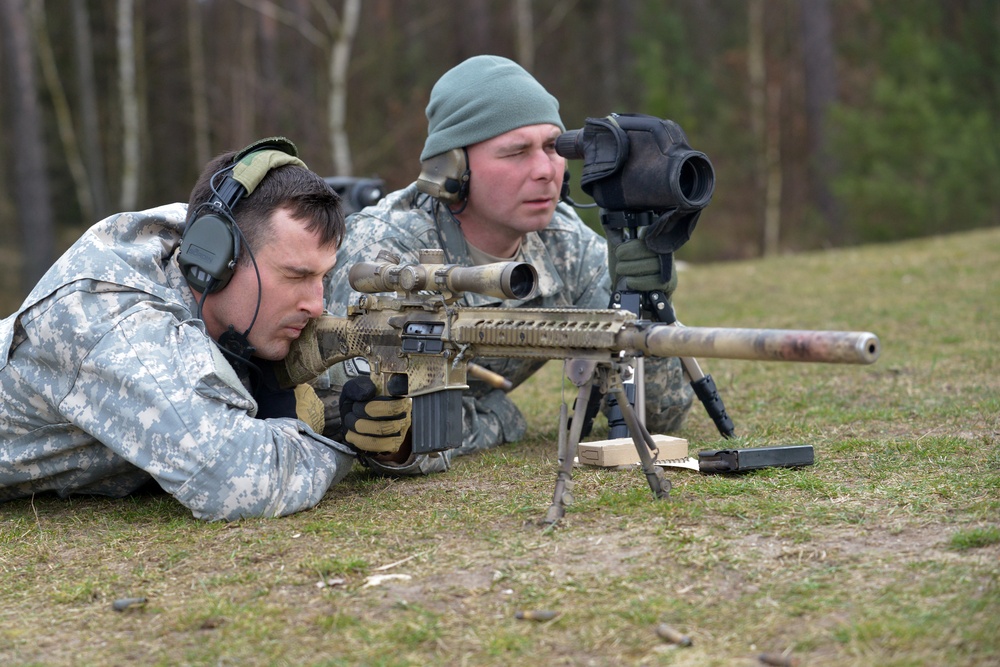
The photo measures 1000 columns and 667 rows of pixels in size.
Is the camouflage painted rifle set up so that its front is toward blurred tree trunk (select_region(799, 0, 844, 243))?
no

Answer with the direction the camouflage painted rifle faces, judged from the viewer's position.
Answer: facing the viewer and to the right of the viewer

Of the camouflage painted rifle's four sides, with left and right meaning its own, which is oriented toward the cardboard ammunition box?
left

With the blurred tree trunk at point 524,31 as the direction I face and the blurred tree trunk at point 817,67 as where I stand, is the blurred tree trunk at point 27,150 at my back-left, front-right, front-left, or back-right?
front-left

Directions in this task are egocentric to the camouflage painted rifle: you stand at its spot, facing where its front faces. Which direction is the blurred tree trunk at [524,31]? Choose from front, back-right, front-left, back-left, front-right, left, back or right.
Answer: back-left

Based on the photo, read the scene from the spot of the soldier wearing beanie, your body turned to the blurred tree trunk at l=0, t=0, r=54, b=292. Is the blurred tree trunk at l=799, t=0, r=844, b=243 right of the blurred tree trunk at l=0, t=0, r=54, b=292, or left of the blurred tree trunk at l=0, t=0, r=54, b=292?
right

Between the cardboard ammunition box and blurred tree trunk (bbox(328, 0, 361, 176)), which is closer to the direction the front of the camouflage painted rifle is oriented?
the cardboard ammunition box

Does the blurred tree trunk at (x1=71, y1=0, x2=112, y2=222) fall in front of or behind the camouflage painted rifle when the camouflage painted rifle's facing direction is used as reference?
behind

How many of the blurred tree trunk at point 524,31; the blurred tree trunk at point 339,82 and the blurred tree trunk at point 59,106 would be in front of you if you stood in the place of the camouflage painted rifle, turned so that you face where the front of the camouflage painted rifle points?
0

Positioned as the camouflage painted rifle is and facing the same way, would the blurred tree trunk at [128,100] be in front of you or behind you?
behind

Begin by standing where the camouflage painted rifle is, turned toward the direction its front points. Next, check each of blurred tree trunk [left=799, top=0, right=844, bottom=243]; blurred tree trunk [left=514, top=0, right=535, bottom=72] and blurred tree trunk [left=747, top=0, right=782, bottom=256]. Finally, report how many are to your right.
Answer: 0

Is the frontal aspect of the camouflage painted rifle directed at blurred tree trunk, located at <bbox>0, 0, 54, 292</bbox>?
no

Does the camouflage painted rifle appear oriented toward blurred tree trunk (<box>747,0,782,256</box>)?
no

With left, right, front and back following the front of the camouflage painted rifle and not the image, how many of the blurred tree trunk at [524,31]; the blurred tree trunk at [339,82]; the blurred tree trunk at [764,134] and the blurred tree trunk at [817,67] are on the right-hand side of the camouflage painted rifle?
0
